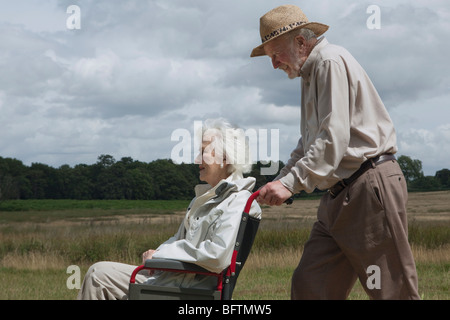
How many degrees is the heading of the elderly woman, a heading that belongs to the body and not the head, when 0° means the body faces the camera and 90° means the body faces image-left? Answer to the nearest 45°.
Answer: approximately 90°

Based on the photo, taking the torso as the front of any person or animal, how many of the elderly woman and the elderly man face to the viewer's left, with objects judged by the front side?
2

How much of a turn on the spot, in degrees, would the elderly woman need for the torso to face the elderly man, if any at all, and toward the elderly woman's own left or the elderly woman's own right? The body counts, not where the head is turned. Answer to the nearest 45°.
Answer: approximately 180°

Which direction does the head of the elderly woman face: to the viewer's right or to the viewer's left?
to the viewer's left

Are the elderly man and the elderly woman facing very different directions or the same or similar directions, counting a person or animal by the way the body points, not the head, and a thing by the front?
same or similar directions

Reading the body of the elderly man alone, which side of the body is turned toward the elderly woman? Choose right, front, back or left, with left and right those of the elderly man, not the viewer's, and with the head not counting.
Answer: front

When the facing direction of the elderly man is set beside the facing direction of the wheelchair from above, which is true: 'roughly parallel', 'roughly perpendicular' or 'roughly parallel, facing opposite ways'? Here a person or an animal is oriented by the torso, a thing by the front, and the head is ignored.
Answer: roughly parallel

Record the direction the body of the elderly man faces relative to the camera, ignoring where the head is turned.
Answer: to the viewer's left

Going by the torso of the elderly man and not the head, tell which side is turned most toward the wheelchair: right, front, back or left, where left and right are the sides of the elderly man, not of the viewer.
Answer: front

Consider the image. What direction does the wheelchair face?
to the viewer's left

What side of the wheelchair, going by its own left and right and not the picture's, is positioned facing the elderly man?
back

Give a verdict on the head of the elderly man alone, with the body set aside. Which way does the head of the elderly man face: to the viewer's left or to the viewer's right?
to the viewer's left

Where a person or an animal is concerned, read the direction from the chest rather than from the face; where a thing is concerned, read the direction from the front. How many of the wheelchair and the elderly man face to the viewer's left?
2
